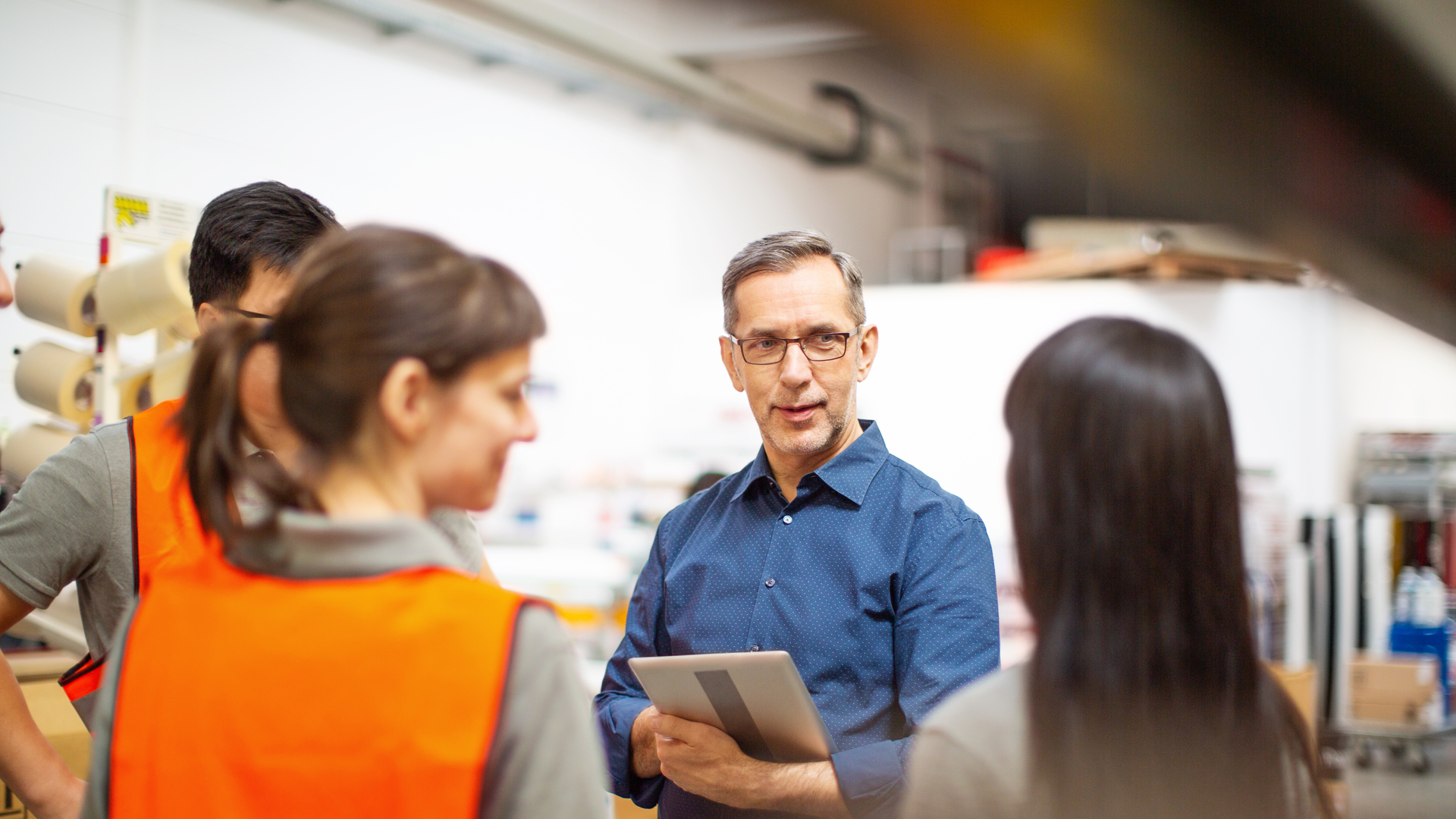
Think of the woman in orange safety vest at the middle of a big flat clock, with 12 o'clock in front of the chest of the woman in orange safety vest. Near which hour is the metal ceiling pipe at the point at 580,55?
The metal ceiling pipe is roughly at 11 o'clock from the woman in orange safety vest.

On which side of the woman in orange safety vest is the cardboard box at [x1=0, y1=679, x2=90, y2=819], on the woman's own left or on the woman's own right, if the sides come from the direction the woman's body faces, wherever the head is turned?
on the woman's own left

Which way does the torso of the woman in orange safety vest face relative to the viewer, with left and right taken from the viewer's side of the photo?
facing away from the viewer and to the right of the viewer

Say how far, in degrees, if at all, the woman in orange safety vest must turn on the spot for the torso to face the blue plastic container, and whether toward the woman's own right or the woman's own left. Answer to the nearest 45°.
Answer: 0° — they already face it

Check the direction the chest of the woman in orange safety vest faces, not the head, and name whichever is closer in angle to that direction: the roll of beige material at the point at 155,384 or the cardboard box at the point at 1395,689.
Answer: the cardboard box

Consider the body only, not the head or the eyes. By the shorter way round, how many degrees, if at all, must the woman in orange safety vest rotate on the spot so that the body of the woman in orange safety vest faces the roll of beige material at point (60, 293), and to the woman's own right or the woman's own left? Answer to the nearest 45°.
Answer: approximately 45° to the woman's own left

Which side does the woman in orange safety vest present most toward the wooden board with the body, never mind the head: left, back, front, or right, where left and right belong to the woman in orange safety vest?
front

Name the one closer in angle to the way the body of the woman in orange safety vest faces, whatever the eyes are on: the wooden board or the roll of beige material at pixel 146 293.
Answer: the wooden board

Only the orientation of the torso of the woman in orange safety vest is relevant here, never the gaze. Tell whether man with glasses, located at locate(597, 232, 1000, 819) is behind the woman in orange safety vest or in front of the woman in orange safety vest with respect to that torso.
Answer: in front

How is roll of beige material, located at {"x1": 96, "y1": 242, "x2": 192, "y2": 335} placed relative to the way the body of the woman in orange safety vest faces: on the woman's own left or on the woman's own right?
on the woman's own left

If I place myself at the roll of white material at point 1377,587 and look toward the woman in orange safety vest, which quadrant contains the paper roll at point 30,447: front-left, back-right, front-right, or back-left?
front-right
